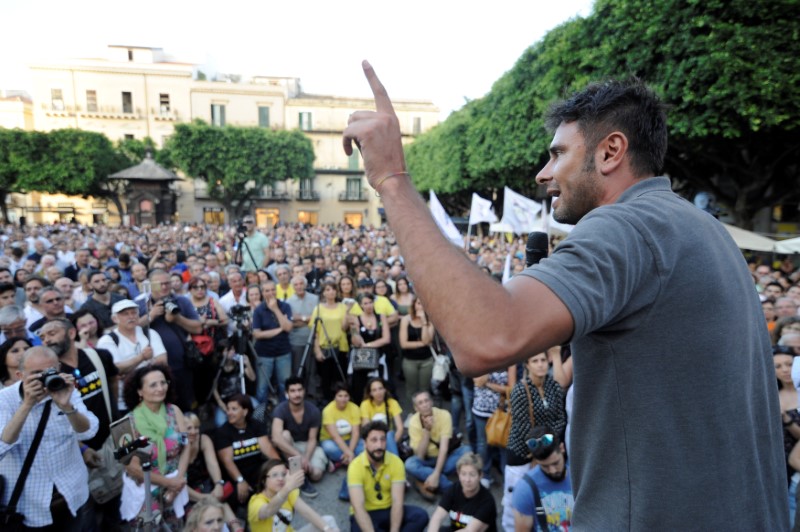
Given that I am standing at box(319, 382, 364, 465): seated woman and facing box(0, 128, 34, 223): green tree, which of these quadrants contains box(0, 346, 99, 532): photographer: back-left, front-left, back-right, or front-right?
back-left

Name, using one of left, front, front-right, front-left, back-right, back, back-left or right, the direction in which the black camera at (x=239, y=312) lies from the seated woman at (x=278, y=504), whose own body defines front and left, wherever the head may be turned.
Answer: back-left

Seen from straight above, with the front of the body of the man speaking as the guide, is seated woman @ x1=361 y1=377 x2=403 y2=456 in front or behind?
in front

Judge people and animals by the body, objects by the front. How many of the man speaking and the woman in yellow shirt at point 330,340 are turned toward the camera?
1

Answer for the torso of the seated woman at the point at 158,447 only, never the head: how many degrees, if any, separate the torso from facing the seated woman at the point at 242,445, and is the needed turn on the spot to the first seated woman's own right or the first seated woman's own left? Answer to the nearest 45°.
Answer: approximately 90° to the first seated woman's own left

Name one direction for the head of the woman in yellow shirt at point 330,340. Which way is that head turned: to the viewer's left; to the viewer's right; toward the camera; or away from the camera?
toward the camera

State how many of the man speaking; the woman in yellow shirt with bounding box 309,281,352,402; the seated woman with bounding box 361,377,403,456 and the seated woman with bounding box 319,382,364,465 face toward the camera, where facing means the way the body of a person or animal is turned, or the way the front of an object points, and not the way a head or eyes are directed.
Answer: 3

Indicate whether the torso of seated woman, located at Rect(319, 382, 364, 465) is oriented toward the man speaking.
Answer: yes

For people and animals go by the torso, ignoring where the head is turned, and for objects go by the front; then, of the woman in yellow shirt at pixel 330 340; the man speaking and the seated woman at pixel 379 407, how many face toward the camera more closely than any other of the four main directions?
2

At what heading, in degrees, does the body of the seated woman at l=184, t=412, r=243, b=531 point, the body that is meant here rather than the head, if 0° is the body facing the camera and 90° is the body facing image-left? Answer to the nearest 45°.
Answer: approximately 315°

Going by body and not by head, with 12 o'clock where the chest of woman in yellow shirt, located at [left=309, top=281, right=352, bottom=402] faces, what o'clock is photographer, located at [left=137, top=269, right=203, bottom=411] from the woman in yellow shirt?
The photographer is roughly at 2 o'clock from the woman in yellow shirt.

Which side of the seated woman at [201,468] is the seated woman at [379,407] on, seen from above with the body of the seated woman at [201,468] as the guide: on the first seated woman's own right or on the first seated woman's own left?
on the first seated woman's own left

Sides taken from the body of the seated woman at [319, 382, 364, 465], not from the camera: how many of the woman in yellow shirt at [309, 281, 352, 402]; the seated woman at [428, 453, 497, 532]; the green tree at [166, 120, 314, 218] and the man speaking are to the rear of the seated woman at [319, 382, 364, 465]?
2

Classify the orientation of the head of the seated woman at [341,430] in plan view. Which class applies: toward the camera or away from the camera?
toward the camera

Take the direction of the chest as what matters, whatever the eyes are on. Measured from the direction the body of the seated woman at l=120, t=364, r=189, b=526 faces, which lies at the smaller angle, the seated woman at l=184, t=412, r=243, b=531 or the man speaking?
the man speaking

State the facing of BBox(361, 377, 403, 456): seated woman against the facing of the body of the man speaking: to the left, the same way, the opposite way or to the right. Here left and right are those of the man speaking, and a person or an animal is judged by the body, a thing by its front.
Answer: the opposite way

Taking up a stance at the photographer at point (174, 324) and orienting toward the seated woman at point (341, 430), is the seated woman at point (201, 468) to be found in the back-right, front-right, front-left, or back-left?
front-right

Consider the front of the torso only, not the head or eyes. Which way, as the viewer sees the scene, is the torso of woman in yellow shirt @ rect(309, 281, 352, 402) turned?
toward the camera
